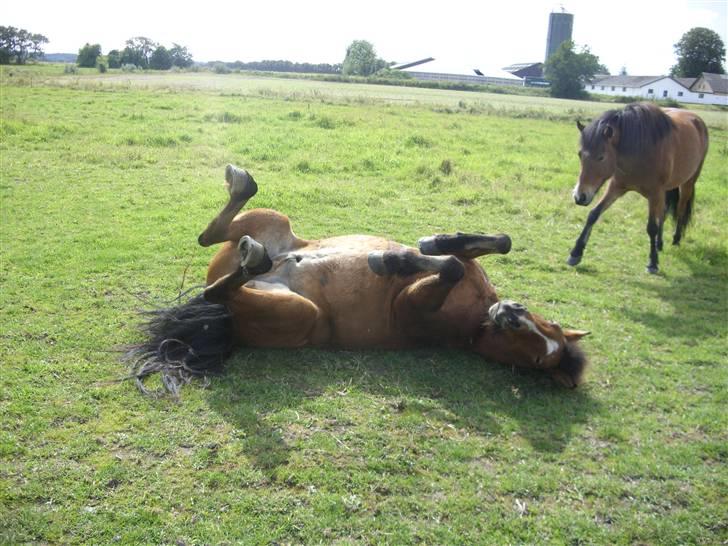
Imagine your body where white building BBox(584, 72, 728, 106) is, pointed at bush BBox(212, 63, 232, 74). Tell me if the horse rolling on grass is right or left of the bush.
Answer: left

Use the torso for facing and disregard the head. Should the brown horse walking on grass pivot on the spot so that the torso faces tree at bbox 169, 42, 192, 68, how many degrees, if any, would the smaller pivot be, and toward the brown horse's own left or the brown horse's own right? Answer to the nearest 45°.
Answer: approximately 90° to the brown horse's own right

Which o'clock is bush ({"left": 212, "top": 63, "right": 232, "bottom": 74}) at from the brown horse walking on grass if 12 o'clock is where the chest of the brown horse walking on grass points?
The bush is roughly at 3 o'clock from the brown horse walking on grass.

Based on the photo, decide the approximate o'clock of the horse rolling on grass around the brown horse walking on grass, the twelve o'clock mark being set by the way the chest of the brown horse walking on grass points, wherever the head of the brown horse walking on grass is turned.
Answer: The horse rolling on grass is roughly at 11 o'clock from the brown horse walking on grass.

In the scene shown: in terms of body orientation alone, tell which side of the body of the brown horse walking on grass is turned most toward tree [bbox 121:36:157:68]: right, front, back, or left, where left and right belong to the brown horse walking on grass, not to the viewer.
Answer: right

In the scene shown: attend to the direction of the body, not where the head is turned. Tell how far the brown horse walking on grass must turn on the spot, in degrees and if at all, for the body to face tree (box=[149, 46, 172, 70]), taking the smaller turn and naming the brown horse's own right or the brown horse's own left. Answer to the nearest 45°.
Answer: approximately 90° to the brown horse's own right
